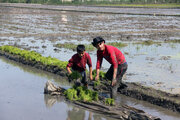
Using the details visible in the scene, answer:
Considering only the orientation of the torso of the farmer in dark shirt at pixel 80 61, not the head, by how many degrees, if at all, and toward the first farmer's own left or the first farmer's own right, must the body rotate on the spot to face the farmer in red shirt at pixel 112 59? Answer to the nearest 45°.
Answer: approximately 45° to the first farmer's own left

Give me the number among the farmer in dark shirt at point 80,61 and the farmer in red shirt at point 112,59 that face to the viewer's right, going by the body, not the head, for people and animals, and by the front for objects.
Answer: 0

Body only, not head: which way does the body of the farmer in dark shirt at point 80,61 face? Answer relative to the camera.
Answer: toward the camera

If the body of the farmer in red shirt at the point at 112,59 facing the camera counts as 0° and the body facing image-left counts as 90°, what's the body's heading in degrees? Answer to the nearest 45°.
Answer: approximately 45°

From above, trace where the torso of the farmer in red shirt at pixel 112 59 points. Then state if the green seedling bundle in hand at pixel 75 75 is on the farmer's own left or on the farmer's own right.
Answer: on the farmer's own right
